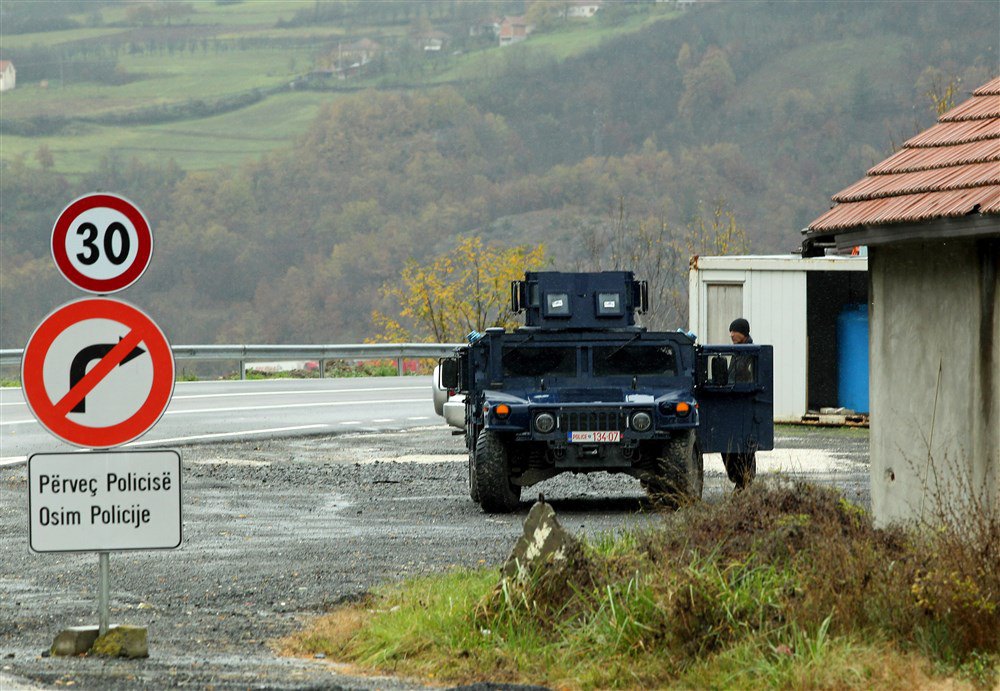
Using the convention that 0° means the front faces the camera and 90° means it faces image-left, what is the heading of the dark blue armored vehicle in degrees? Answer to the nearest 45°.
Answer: approximately 0°

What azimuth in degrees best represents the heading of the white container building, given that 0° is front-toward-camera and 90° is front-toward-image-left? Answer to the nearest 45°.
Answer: approximately 0°
